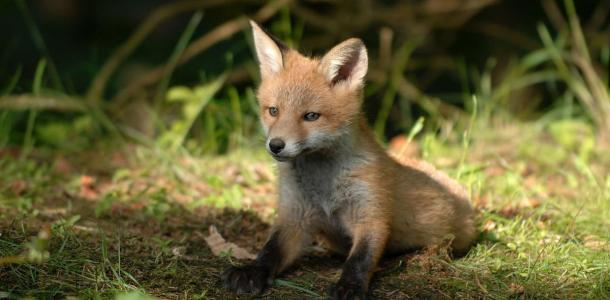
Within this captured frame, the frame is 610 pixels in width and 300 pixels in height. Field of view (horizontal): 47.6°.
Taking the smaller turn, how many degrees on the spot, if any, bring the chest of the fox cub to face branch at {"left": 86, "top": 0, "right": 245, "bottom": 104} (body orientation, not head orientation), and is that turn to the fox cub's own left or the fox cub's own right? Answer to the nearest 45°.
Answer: approximately 90° to the fox cub's own right

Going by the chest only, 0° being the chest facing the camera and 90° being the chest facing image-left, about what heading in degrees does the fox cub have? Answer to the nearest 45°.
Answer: approximately 45°

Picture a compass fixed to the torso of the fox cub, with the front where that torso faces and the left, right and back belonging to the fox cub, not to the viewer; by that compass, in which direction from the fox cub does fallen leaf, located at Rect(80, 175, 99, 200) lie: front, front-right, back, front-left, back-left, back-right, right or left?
right

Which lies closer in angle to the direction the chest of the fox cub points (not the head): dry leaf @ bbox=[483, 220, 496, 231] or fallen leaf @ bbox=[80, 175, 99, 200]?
the fallen leaf

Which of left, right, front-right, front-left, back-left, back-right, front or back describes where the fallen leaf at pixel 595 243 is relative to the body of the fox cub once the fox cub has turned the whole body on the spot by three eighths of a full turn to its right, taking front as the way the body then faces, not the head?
right

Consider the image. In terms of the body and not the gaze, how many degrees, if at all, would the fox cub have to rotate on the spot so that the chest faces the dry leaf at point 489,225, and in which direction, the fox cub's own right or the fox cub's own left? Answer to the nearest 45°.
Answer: approximately 180°

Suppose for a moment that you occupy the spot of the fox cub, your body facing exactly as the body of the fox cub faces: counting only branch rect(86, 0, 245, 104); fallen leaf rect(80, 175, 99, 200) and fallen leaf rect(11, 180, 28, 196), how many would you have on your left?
0

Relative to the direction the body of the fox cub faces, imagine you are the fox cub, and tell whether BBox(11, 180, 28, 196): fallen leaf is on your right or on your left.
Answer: on your right

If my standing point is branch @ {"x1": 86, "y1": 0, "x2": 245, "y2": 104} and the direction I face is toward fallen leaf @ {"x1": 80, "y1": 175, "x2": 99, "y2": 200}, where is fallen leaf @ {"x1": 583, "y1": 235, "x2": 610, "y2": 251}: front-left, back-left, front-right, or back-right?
front-left

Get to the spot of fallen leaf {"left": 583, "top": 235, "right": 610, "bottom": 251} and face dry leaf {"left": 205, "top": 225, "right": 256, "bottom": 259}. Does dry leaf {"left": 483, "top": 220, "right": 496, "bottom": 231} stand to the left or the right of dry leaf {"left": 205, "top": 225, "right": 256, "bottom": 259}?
right

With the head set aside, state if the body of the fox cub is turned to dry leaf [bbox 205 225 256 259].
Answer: no
